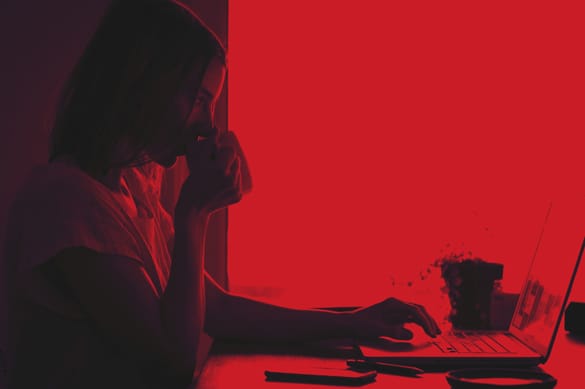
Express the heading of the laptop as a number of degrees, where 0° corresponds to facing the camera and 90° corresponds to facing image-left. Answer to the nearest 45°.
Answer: approximately 90°

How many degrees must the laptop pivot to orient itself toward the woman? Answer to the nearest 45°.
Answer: approximately 45° to its left

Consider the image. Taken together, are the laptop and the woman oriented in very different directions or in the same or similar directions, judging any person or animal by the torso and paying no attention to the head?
very different directions

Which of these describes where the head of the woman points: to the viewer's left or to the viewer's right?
to the viewer's right

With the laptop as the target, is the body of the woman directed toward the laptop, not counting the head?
yes

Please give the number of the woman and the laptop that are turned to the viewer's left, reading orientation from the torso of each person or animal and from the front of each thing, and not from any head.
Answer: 1

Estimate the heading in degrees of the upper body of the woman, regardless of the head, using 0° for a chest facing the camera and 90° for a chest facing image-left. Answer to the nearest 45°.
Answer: approximately 270°
